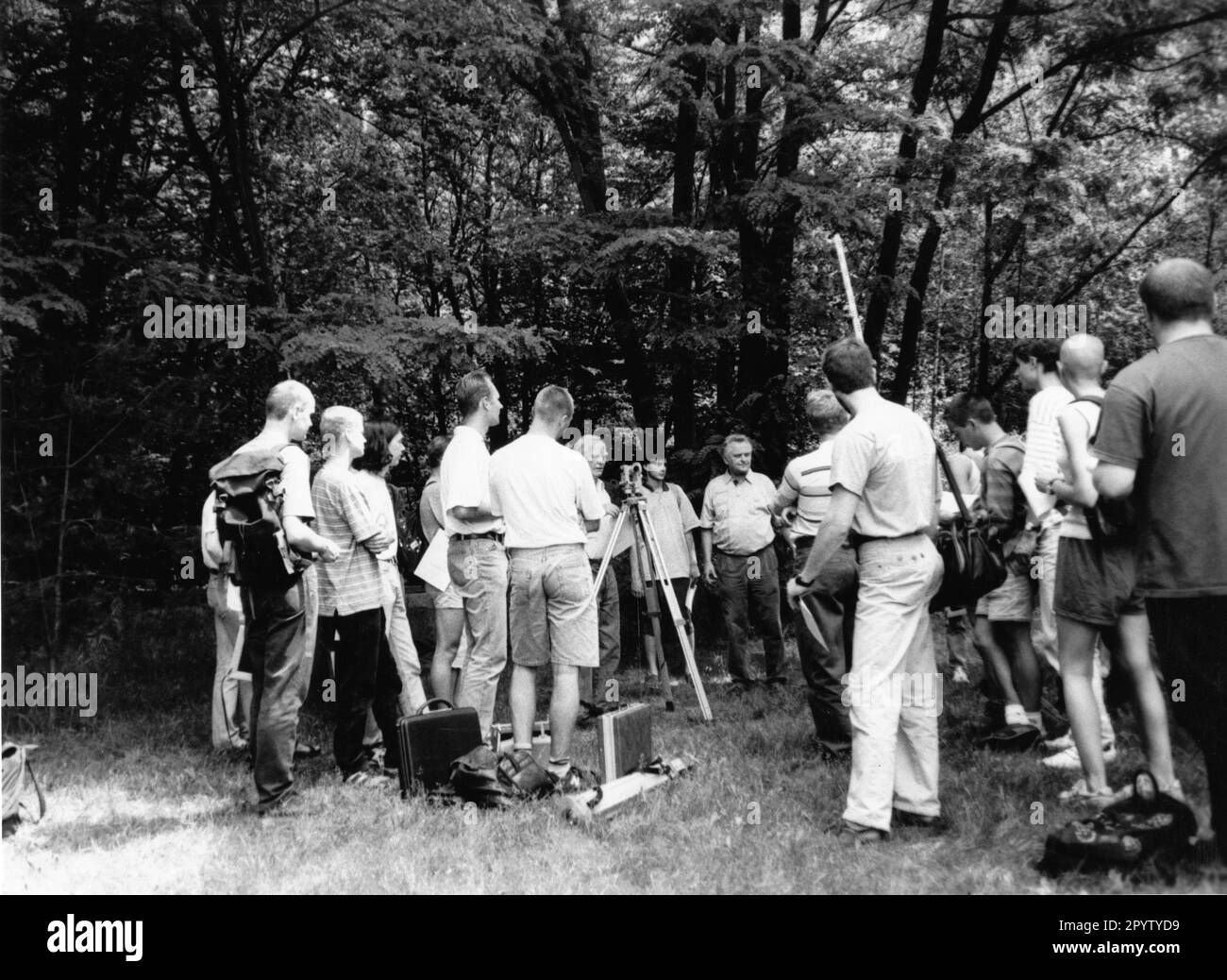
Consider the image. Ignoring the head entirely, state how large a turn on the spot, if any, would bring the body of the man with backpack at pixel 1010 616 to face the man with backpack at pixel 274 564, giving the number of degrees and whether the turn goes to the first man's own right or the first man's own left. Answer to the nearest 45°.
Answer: approximately 45° to the first man's own left

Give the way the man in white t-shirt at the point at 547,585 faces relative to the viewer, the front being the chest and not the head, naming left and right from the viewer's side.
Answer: facing away from the viewer

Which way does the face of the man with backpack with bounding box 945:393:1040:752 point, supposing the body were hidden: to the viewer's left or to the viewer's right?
to the viewer's left

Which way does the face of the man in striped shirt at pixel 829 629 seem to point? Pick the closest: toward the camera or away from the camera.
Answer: away from the camera

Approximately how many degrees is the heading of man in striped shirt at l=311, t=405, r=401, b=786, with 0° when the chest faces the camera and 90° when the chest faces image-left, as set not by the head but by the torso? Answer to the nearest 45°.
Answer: approximately 225°

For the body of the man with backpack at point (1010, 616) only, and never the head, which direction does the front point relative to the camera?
to the viewer's left

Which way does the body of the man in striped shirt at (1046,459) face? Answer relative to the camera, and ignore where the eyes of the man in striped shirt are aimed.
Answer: to the viewer's left

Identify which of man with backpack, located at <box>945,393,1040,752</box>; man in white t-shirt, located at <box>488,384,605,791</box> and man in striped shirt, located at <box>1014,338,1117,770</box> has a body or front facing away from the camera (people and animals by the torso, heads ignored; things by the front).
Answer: the man in white t-shirt

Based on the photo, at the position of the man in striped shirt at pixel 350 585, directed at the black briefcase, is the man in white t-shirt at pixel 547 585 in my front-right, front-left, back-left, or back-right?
front-left

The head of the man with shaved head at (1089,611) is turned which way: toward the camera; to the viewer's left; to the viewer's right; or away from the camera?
away from the camera

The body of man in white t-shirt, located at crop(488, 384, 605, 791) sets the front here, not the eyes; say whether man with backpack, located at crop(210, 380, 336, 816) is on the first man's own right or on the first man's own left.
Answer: on the first man's own left

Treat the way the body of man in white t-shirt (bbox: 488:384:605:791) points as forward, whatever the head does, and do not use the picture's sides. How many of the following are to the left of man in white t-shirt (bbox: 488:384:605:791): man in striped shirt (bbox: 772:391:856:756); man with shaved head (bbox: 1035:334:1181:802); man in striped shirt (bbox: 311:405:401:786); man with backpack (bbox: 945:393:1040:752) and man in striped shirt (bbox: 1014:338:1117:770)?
1

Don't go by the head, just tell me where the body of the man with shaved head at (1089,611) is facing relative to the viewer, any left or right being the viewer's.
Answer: facing away from the viewer and to the left of the viewer

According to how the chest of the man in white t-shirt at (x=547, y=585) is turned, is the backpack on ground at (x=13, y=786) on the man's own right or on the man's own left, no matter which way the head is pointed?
on the man's own left
